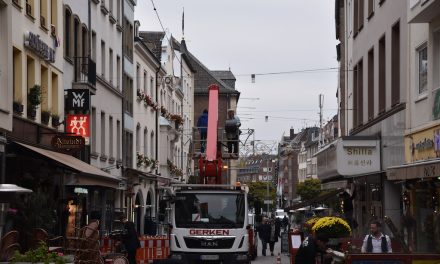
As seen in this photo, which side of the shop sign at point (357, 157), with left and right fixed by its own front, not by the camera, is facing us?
front

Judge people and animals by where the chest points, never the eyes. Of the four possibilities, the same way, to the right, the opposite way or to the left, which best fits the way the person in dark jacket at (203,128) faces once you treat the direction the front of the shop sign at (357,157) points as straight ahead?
the opposite way

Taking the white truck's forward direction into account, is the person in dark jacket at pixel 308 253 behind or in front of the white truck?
in front

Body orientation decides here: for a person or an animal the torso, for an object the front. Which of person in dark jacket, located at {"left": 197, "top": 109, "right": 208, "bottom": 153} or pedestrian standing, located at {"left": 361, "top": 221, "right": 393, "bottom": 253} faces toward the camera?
the pedestrian standing

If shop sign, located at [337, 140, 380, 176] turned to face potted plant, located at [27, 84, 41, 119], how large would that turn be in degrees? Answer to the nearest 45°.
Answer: approximately 90° to its right

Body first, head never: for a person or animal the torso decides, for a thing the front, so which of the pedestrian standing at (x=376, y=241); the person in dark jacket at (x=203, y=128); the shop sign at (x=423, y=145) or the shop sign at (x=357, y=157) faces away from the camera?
the person in dark jacket

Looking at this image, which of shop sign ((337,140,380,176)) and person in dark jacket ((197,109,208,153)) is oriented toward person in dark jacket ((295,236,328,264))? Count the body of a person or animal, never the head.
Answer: the shop sign

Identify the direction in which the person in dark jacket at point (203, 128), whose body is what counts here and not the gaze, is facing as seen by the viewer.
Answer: away from the camera

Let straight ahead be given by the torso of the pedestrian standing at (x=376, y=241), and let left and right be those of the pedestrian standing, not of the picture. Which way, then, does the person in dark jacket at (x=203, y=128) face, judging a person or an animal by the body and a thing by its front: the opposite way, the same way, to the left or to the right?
the opposite way

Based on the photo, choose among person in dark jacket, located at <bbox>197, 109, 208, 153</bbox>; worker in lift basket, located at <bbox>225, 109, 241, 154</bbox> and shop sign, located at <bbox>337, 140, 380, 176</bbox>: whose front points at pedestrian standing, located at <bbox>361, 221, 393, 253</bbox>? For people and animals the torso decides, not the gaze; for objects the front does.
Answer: the shop sign

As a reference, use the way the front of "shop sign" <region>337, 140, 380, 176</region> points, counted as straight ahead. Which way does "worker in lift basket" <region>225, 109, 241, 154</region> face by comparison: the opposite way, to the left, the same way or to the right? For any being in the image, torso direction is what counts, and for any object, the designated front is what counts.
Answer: the opposite way

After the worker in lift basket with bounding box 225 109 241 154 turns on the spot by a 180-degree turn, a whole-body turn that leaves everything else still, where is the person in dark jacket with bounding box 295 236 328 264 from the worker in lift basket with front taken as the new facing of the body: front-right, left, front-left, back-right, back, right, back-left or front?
front

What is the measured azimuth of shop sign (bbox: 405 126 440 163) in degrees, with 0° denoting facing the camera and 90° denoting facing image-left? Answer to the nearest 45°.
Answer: approximately 45°

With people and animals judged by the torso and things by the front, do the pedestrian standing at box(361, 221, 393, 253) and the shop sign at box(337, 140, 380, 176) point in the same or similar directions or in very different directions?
same or similar directions

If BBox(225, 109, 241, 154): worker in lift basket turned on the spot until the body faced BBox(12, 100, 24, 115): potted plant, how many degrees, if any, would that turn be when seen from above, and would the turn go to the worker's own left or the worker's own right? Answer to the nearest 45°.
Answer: approximately 135° to the worker's own left

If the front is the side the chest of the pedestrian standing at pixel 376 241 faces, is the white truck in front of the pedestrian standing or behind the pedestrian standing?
behind
